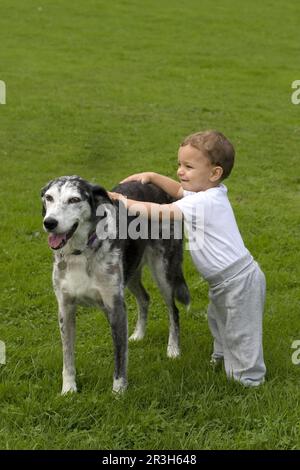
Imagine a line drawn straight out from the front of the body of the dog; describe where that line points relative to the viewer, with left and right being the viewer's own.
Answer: facing the viewer and to the left of the viewer

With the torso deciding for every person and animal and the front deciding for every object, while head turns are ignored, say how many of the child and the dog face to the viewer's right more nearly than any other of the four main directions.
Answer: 0

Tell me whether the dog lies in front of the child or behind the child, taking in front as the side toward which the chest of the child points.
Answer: in front

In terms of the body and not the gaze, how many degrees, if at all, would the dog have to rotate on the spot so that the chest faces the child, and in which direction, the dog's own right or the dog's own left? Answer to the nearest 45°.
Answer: approximately 135° to the dog's own left

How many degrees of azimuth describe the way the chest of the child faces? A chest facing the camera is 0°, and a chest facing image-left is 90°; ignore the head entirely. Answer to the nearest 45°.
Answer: approximately 90°
